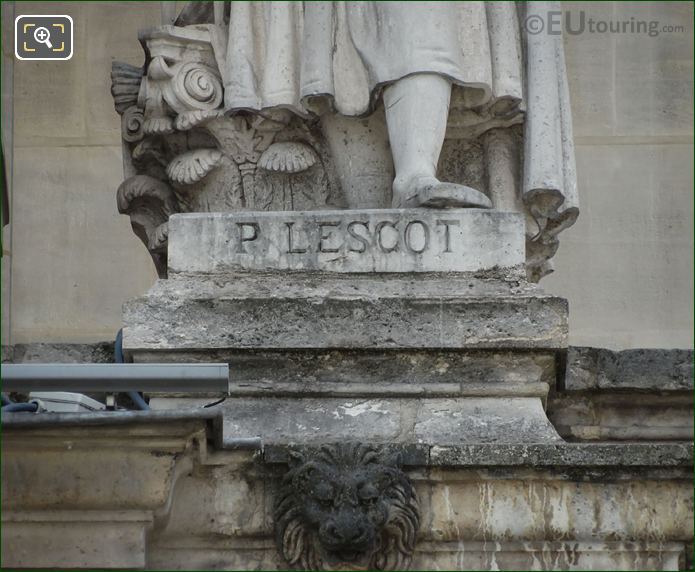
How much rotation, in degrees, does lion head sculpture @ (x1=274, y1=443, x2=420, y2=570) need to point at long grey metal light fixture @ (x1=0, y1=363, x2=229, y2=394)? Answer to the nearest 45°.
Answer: approximately 45° to its right

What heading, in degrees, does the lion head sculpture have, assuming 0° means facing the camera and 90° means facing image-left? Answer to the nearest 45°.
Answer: approximately 0°
